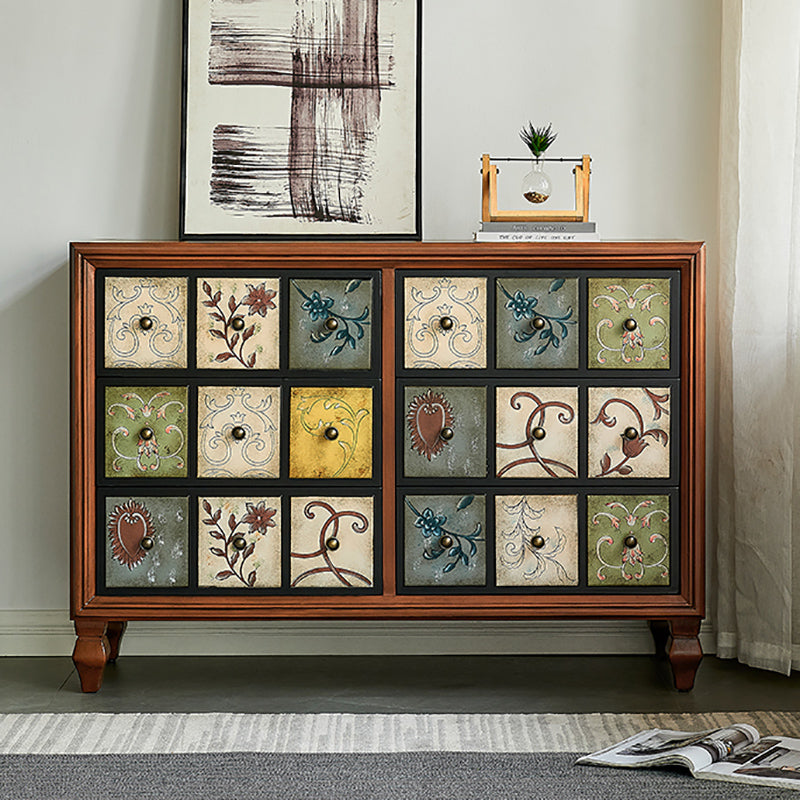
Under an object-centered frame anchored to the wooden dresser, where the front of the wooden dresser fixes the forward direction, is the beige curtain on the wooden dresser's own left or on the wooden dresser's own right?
on the wooden dresser's own left

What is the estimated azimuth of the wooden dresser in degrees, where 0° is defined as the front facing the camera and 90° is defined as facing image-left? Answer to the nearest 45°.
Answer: approximately 0°

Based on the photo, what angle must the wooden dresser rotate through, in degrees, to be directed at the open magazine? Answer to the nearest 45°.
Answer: approximately 45° to its left

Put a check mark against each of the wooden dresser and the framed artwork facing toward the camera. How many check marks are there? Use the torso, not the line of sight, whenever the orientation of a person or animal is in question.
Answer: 2

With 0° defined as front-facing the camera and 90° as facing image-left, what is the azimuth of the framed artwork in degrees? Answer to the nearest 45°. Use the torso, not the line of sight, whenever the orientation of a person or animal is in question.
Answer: approximately 0°

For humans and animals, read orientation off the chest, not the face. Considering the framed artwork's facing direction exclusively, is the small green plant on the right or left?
on its left
